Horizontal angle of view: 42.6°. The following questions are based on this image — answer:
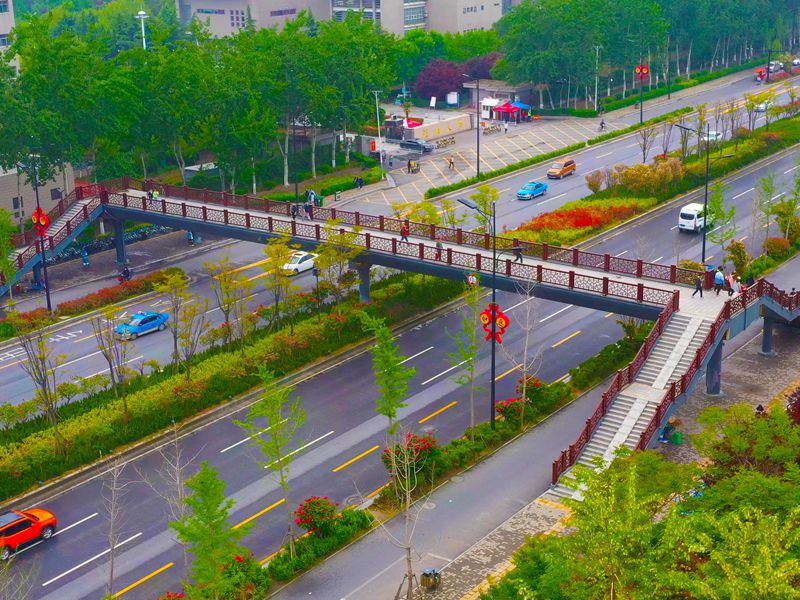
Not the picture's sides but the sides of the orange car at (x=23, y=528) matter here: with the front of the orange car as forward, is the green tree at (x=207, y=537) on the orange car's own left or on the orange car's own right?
on the orange car's own right

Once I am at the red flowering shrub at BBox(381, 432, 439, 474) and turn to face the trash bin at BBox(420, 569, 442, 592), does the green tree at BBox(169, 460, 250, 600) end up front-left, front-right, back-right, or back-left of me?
front-right

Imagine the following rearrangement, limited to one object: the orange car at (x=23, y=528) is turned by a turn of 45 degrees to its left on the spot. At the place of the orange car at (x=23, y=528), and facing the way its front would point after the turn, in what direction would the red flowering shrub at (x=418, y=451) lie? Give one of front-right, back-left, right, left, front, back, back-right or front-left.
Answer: right

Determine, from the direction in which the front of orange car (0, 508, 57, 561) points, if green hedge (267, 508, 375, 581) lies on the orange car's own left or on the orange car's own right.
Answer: on the orange car's own right

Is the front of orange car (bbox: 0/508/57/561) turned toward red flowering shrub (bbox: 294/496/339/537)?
no

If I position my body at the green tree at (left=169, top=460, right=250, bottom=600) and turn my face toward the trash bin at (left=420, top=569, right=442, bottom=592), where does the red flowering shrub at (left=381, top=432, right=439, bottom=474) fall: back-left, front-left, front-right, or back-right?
front-left

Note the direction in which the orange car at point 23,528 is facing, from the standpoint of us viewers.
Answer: facing away from the viewer and to the right of the viewer

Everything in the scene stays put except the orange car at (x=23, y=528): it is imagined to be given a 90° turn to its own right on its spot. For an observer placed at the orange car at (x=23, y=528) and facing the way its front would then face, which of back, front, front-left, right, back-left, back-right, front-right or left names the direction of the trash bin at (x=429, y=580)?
front
